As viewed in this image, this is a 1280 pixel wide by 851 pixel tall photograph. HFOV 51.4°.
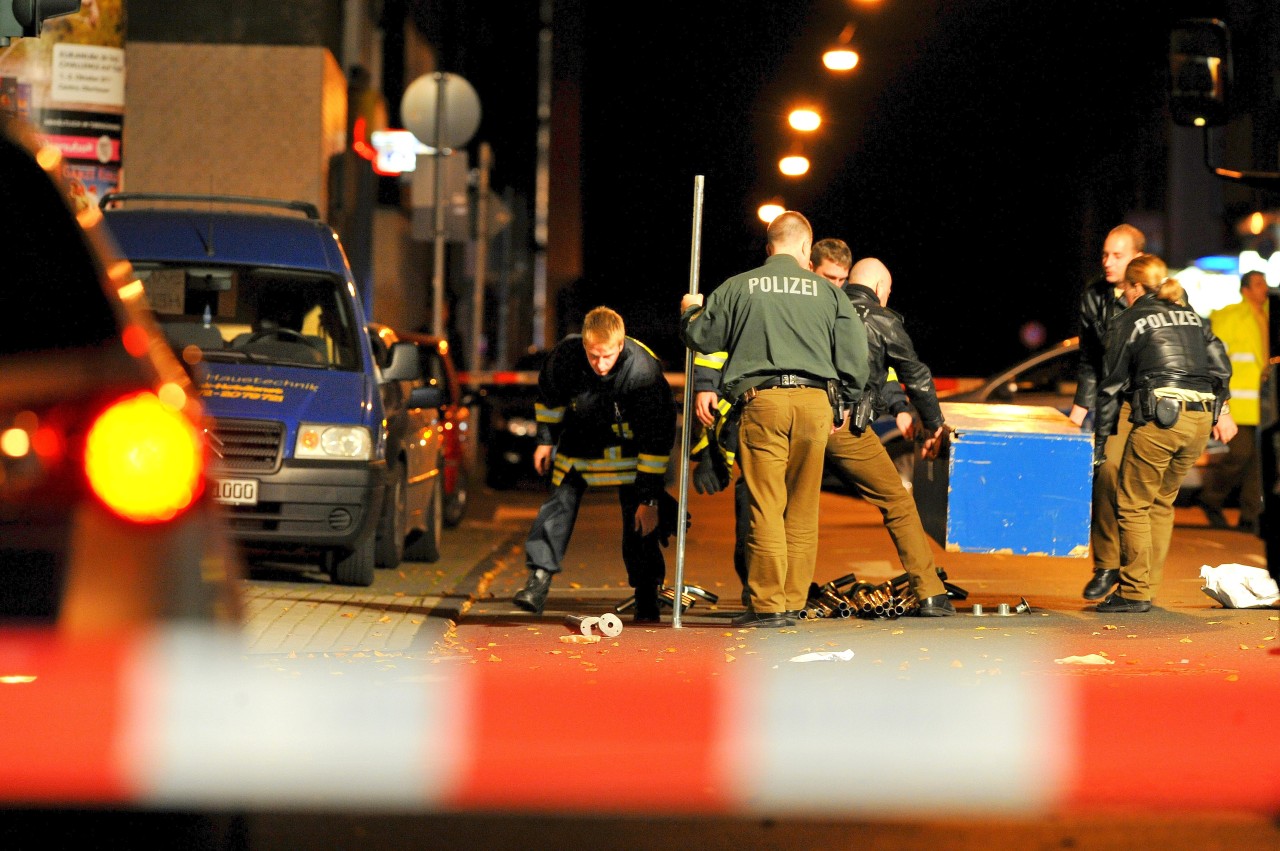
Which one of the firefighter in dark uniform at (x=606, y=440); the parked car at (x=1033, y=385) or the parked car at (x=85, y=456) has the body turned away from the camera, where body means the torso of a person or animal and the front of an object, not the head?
the parked car at (x=85, y=456)

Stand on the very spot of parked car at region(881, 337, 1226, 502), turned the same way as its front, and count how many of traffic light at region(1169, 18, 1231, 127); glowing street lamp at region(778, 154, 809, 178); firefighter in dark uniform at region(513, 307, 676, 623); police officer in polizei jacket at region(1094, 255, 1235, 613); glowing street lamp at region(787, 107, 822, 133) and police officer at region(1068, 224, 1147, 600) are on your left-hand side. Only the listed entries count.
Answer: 4

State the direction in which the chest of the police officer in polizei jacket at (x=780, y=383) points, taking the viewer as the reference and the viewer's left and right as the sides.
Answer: facing away from the viewer

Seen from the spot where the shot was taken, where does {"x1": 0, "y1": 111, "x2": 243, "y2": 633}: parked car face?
facing away from the viewer

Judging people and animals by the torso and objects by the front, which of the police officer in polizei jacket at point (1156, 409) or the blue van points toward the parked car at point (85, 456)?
the blue van

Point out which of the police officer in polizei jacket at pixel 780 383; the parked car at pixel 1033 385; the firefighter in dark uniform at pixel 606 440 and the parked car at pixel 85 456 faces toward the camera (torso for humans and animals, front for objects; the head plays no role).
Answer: the firefighter in dark uniform

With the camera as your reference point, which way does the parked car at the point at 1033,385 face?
facing to the left of the viewer

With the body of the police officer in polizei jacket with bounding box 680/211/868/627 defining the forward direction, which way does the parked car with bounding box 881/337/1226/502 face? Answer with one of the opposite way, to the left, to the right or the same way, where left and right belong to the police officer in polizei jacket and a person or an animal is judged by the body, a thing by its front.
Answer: to the left

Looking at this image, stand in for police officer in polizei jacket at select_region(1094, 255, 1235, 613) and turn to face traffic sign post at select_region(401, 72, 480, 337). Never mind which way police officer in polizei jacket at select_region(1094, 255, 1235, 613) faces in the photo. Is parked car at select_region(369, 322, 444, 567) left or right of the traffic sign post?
left

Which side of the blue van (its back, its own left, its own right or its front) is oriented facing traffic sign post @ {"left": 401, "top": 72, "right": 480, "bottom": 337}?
back
